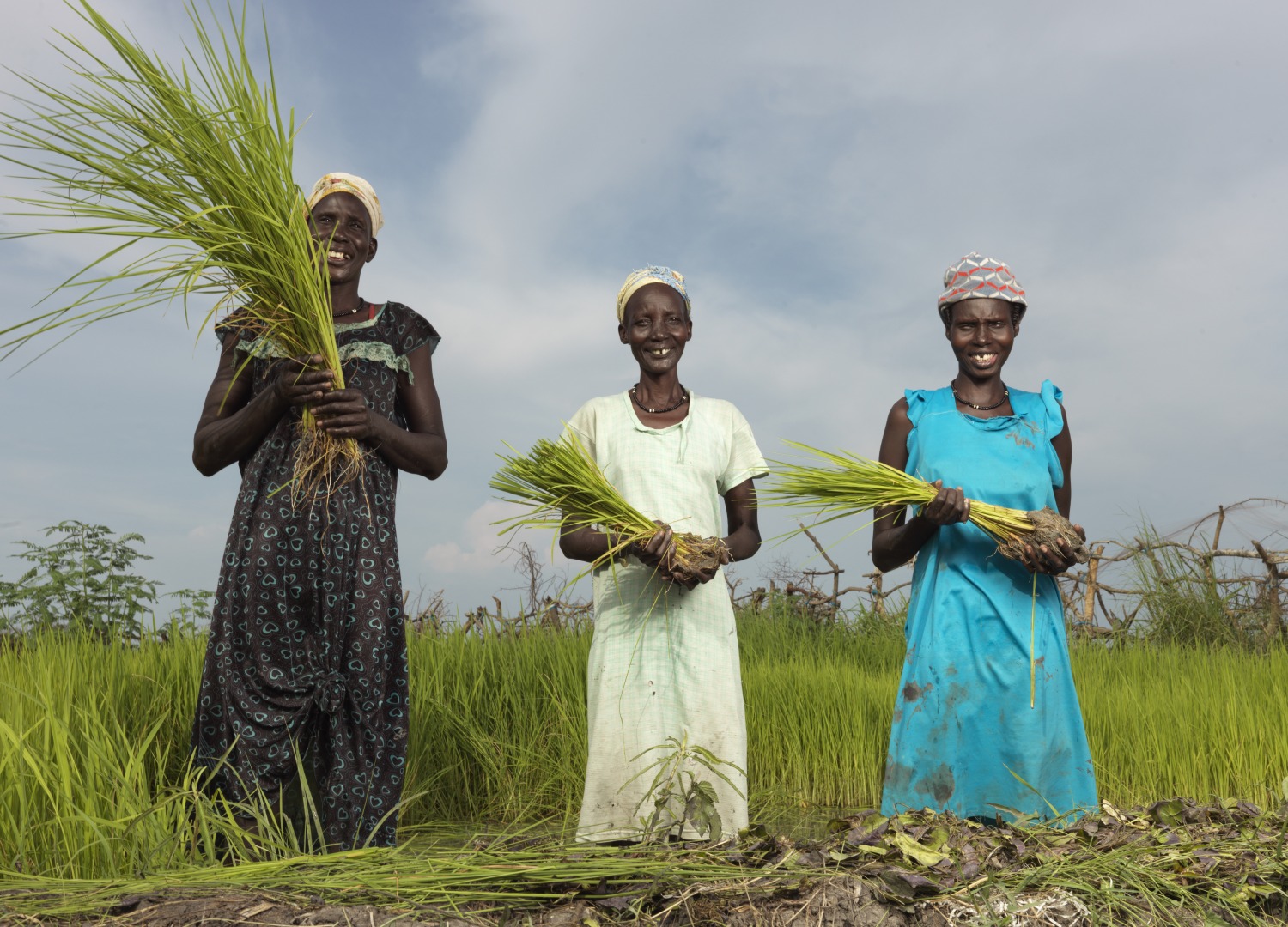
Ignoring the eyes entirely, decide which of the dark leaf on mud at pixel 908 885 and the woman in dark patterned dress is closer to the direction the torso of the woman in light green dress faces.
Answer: the dark leaf on mud

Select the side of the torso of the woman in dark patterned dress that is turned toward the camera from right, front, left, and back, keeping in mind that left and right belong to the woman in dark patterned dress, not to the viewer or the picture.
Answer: front

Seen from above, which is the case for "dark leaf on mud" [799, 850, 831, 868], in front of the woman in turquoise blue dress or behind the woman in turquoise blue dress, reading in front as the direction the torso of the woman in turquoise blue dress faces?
in front

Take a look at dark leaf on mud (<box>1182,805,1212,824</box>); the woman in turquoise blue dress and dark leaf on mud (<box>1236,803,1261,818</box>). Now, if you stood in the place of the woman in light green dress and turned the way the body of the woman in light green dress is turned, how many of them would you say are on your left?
3

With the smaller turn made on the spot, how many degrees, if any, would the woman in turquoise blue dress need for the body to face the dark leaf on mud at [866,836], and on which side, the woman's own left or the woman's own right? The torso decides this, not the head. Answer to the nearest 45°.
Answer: approximately 45° to the woman's own right

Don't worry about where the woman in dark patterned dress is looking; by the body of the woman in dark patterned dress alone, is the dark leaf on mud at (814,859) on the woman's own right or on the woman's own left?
on the woman's own left

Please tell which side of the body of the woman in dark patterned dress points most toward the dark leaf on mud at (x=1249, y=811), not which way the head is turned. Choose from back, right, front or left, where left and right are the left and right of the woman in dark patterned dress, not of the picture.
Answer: left

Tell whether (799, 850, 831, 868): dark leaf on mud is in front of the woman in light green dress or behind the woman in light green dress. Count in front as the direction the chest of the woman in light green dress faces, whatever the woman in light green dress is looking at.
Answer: in front

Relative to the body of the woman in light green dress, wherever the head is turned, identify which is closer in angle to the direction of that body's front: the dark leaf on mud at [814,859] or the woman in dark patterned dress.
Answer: the dark leaf on mud

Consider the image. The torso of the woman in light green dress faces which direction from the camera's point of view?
toward the camera

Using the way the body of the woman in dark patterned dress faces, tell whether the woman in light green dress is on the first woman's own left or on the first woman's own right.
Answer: on the first woman's own left

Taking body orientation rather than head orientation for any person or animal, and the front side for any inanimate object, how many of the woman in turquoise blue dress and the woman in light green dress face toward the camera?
2

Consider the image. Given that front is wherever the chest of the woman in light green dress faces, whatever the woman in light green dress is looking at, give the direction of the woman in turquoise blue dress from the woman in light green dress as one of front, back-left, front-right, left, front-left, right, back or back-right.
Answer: left

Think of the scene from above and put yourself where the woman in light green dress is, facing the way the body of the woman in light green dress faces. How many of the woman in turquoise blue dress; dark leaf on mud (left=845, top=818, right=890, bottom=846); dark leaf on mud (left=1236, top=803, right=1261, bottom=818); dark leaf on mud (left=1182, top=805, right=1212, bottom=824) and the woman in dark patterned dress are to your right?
1

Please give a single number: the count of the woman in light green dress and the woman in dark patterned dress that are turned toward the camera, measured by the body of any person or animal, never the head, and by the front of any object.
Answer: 2
